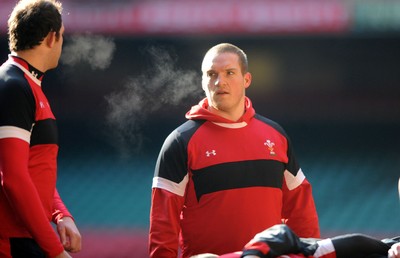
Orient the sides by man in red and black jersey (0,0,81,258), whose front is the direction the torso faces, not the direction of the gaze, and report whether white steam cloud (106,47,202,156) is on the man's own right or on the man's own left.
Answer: on the man's own left

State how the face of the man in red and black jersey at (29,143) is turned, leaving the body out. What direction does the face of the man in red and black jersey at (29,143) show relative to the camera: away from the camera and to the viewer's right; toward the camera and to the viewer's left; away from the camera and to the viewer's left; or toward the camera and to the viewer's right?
away from the camera and to the viewer's right

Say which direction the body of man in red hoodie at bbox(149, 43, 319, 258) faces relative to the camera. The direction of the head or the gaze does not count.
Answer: toward the camera

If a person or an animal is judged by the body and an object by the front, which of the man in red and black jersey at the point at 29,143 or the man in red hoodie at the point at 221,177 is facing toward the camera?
the man in red hoodie at the point at 221,177

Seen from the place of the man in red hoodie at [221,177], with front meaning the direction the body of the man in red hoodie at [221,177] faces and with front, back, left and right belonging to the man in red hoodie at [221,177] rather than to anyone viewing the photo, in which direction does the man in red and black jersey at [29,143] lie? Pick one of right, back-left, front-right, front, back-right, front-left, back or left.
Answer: front-right

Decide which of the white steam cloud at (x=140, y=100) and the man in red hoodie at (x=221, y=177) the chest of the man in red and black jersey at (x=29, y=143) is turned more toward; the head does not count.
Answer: the man in red hoodie

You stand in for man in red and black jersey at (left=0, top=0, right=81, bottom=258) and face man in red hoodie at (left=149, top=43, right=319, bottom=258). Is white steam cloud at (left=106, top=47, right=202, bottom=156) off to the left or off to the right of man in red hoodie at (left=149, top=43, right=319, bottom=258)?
left

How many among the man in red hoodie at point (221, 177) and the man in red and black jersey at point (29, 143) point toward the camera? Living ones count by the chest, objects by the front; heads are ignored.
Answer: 1

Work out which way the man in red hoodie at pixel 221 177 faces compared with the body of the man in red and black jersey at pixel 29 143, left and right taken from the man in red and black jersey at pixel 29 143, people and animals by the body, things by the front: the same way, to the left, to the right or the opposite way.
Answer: to the right

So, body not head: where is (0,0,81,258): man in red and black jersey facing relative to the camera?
to the viewer's right
